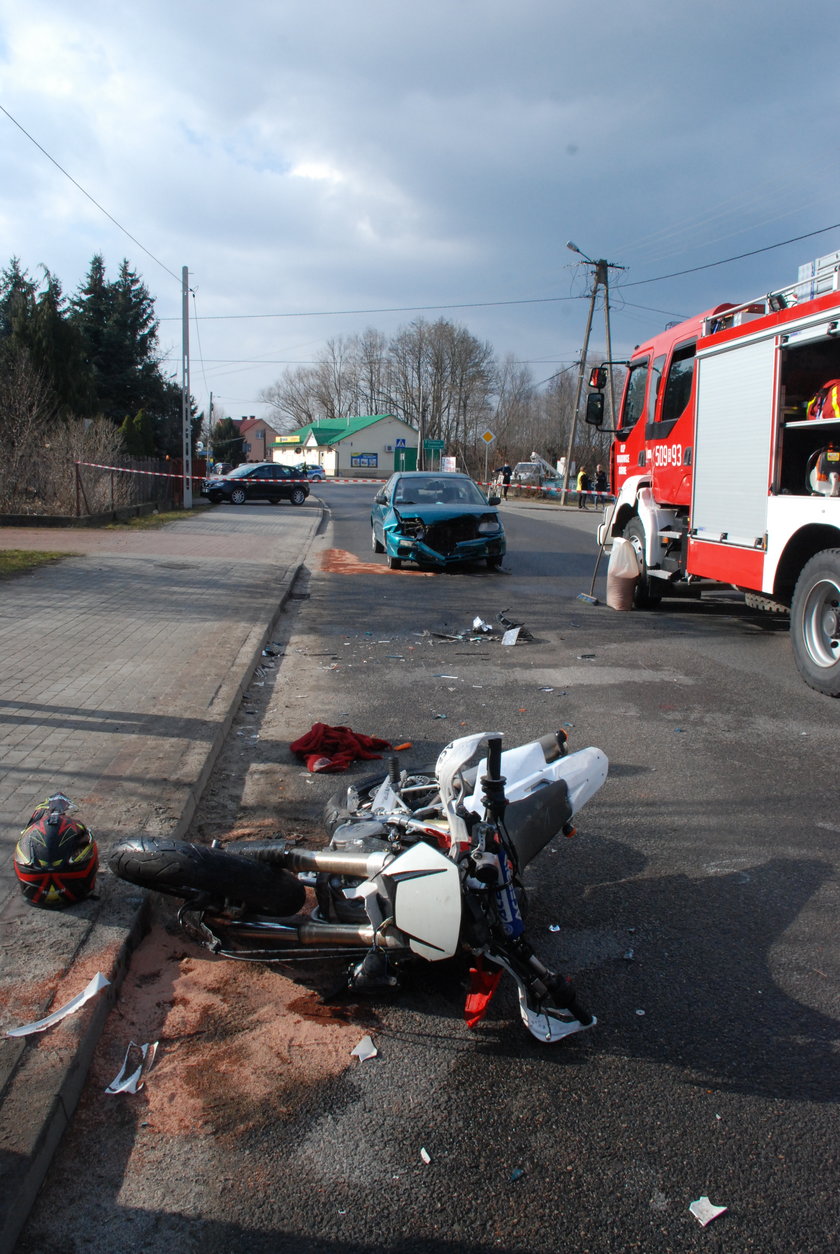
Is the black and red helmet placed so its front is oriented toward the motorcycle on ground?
no

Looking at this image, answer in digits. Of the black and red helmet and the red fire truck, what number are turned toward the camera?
0

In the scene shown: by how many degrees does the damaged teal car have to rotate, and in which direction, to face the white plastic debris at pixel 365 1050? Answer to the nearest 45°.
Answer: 0° — it already faces it

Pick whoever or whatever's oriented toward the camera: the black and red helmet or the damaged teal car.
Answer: the damaged teal car

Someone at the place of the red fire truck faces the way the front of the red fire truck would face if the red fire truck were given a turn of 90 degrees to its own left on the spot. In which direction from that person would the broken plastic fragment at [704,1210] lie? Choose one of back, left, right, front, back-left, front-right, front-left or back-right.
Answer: front-left

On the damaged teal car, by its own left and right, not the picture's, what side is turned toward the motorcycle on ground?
front

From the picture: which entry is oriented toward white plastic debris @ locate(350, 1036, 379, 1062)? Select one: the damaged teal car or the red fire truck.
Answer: the damaged teal car

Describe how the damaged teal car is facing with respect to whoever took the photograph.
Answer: facing the viewer

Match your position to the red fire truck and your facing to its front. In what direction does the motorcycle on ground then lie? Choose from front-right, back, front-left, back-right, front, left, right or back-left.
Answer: back-left

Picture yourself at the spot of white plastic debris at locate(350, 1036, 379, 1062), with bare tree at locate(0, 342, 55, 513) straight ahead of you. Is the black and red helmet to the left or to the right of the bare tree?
left

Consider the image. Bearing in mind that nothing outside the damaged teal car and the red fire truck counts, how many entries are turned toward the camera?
1

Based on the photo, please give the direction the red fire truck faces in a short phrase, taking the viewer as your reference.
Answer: facing away from the viewer and to the left of the viewer

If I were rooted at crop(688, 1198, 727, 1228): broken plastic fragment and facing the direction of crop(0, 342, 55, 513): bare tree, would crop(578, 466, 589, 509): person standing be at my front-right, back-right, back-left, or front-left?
front-right
